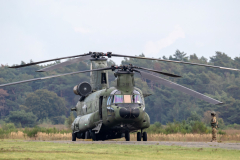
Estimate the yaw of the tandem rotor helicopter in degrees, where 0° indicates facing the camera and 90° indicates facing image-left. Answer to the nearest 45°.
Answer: approximately 0°
